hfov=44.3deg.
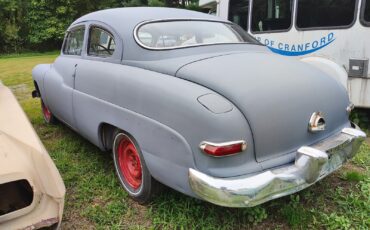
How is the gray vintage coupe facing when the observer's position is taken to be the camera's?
facing away from the viewer and to the left of the viewer

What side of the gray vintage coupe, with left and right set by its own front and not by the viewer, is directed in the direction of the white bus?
right
